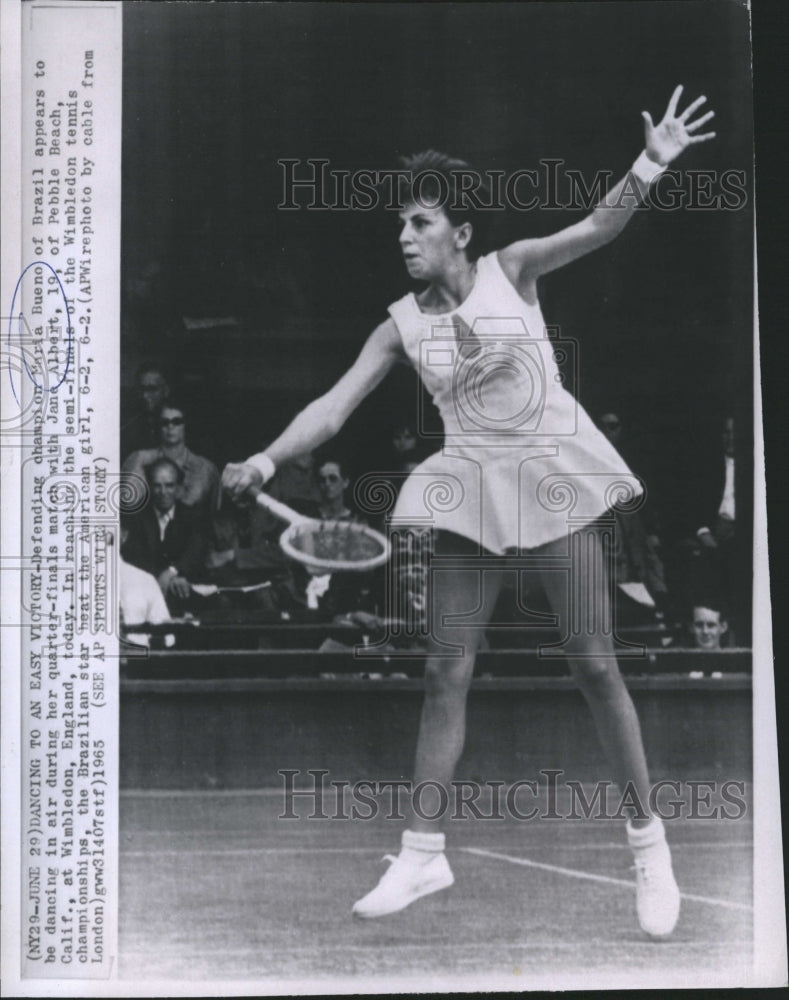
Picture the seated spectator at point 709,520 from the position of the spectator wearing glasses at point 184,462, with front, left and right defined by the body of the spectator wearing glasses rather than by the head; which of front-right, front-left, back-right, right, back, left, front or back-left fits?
left

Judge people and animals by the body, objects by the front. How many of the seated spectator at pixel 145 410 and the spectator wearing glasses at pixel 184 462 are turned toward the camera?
2

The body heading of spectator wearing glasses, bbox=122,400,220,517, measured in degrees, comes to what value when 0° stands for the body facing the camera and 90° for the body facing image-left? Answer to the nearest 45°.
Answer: approximately 0°

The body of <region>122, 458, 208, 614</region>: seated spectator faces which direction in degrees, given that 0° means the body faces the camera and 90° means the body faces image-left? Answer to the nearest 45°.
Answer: approximately 0°

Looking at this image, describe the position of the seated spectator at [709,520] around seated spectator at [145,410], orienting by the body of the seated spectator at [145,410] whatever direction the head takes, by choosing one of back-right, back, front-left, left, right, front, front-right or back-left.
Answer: left
